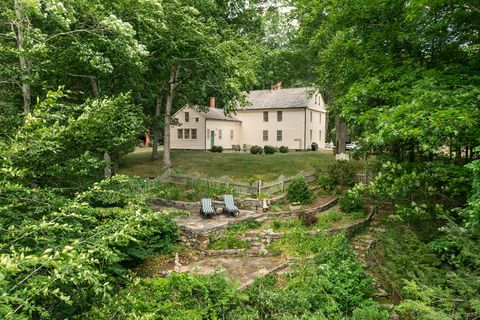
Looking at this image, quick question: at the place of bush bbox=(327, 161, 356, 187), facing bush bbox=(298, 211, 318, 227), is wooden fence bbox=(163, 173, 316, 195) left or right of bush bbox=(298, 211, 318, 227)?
right

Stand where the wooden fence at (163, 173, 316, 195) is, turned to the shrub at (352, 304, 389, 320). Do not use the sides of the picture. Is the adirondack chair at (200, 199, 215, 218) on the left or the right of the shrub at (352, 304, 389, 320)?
right

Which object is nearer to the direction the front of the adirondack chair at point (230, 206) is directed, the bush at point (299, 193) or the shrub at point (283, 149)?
the bush

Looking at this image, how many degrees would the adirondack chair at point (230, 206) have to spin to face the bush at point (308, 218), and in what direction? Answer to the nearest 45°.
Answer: approximately 45° to its left

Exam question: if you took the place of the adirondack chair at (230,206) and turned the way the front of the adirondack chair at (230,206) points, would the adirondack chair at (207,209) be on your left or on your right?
on your right

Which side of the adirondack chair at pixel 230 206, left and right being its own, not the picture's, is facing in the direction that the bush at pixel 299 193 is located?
left

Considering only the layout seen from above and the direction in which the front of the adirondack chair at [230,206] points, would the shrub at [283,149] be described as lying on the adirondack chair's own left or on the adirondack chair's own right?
on the adirondack chair's own left

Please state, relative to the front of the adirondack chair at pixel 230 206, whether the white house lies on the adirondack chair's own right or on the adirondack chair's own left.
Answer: on the adirondack chair's own left

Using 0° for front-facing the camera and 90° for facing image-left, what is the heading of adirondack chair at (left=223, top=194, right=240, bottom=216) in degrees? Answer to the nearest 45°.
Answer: approximately 315°

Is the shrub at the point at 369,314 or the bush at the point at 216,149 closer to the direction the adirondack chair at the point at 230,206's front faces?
the shrub
